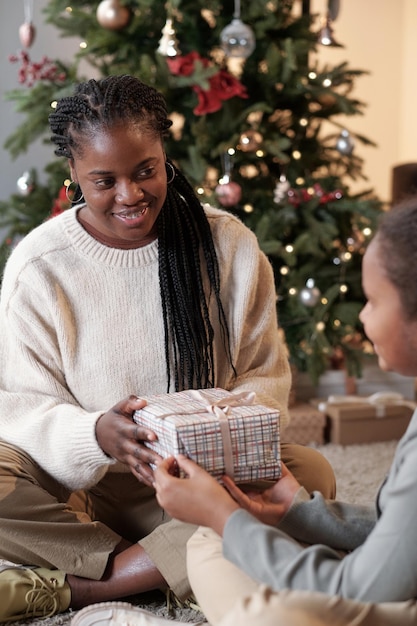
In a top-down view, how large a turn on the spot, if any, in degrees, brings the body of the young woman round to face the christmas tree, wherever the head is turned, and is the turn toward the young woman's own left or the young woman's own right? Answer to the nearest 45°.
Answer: approximately 180°

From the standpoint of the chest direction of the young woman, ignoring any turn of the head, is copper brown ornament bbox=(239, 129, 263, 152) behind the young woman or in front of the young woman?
behind

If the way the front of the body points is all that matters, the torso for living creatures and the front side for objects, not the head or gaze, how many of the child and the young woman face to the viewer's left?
1

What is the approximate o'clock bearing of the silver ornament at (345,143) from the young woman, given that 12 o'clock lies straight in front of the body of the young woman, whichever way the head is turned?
The silver ornament is roughly at 7 o'clock from the young woman.

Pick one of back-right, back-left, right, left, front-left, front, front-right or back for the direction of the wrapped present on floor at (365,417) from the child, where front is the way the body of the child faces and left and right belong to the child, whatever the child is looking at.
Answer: right

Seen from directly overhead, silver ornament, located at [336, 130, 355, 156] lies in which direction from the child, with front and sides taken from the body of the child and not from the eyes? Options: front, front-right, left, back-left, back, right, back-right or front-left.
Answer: right

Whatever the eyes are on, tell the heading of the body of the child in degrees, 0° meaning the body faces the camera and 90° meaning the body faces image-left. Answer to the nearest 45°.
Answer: approximately 90°

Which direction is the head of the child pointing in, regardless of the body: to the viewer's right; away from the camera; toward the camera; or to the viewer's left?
to the viewer's left

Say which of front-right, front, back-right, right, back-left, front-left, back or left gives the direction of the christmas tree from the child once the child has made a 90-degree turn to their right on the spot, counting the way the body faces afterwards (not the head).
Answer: front

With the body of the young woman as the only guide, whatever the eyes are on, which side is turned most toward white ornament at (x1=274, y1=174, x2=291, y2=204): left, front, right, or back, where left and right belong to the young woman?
back

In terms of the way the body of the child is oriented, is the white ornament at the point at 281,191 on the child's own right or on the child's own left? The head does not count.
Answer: on the child's own right

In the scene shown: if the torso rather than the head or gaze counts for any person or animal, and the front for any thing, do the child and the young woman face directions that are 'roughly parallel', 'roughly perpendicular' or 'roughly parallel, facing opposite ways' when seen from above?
roughly perpendicular
